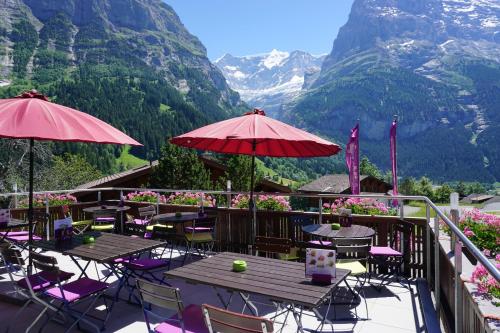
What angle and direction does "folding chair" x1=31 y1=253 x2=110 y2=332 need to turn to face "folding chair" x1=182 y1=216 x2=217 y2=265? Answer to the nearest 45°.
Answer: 0° — it already faces it

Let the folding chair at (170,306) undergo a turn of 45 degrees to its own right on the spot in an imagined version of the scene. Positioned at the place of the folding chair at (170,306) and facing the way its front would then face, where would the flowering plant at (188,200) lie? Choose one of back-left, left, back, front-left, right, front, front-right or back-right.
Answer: left

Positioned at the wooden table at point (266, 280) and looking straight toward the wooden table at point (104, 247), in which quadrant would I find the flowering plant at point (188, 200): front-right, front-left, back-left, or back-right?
front-right

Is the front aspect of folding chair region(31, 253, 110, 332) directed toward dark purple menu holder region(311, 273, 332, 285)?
no

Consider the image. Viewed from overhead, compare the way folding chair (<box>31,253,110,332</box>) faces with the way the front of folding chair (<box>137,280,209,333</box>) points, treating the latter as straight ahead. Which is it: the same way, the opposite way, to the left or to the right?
the same way

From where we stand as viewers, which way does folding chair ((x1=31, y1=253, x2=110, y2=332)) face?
facing away from the viewer and to the right of the viewer

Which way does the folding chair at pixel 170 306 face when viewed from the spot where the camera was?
facing away from the viewer and to the right of the viewer

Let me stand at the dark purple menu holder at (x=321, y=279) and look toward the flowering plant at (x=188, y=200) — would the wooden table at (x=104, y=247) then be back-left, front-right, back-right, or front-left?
front-left

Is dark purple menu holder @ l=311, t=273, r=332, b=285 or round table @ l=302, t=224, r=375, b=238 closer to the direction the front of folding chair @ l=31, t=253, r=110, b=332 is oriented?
the round table

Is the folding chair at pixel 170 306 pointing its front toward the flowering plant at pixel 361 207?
yes

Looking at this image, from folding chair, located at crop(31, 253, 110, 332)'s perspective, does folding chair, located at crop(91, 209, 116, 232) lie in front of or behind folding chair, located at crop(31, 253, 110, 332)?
in front

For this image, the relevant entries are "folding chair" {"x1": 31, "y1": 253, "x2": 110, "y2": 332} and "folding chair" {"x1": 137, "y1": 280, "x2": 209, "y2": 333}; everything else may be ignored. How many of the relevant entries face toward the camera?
0

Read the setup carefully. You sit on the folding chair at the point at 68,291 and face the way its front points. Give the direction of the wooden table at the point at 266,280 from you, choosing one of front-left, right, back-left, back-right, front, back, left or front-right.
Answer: right

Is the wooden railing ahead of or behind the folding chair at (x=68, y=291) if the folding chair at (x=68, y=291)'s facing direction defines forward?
ahead

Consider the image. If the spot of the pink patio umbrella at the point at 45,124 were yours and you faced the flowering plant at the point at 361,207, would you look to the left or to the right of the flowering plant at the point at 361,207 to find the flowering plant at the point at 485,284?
right

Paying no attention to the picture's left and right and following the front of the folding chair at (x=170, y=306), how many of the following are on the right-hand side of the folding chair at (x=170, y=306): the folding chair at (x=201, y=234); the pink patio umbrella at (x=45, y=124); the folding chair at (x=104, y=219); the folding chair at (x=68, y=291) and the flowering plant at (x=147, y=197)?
0

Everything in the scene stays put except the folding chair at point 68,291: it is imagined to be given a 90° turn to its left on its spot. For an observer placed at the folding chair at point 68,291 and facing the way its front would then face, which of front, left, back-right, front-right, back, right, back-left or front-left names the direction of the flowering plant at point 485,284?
back

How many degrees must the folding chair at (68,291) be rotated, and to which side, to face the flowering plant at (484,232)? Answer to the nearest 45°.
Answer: approximately 45° to its right
